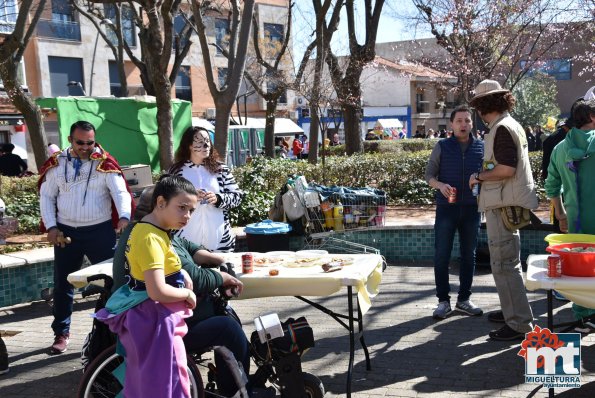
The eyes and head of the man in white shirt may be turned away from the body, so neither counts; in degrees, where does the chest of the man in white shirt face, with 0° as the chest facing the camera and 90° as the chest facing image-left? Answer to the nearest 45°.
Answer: approximately 0°

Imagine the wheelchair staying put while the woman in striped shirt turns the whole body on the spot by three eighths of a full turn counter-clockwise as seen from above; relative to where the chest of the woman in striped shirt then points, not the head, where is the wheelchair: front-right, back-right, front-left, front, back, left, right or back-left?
back-right

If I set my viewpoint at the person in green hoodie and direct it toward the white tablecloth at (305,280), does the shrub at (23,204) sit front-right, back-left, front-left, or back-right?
front-right

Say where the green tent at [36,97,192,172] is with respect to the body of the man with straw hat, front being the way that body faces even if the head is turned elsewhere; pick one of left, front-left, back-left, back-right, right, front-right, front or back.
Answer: front-right

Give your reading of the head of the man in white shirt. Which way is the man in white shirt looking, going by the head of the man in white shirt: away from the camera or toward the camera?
toward the camera

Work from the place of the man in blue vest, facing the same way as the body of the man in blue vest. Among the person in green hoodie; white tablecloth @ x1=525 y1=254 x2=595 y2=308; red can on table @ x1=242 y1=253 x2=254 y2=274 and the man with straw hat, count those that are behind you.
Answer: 0

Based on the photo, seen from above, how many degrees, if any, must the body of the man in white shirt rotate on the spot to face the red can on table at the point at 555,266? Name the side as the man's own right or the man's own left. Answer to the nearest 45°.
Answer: approximately 45° to the man's own left

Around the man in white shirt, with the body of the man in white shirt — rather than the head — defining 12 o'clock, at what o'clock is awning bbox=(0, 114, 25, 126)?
The awning is roughly at 6 o'clock from the man in white shirt.

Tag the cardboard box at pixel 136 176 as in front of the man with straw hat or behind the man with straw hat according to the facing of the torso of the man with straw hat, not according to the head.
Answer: in front

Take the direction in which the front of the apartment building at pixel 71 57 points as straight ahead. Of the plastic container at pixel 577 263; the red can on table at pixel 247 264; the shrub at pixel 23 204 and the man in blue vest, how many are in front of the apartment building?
4

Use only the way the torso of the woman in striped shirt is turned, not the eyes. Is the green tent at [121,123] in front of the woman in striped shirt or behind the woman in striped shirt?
behind

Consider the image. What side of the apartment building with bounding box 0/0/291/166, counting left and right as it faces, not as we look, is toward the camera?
front

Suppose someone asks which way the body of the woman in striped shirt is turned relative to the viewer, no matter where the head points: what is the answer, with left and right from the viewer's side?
facing the viewer

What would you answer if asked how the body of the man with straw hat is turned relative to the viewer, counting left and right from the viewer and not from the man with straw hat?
facing to the left of the viewer

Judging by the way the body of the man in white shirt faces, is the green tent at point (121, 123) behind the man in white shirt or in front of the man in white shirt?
behind
